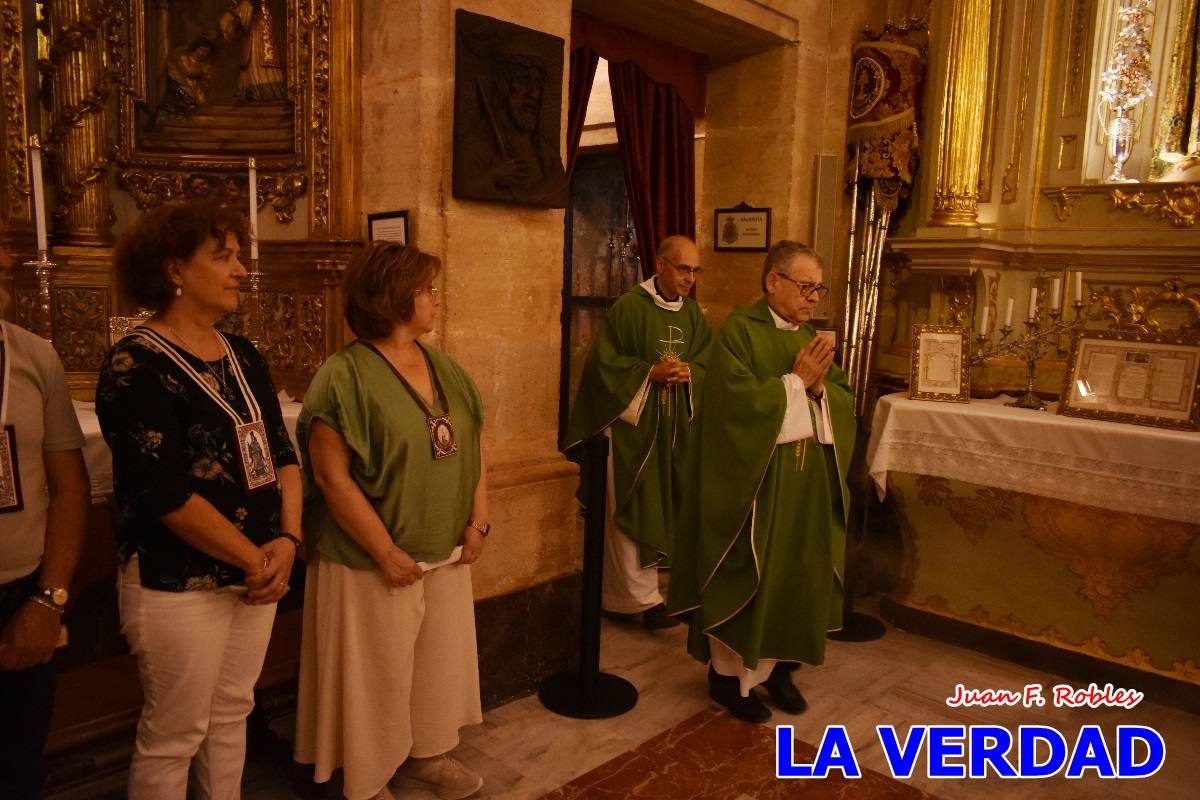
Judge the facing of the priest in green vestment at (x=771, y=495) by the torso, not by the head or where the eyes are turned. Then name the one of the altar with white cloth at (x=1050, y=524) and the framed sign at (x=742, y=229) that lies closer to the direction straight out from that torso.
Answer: the altar with white cloth

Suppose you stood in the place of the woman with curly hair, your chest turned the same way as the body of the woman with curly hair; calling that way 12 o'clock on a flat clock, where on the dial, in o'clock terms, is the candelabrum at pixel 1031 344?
The candelabrum is roughly at 10 o'clock from the woman with curly hair.

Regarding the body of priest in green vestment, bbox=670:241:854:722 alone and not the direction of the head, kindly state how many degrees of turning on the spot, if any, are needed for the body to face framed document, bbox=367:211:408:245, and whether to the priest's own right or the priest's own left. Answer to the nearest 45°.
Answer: approximately 135° to the priest's own right

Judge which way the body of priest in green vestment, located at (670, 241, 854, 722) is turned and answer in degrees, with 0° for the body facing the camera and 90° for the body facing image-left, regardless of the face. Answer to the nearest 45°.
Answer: approximately 315°

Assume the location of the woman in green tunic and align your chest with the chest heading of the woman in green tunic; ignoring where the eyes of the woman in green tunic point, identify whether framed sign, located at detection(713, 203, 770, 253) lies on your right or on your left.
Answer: on your left

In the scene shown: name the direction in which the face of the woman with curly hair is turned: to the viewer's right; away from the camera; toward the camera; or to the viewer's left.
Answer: to the viewer's right

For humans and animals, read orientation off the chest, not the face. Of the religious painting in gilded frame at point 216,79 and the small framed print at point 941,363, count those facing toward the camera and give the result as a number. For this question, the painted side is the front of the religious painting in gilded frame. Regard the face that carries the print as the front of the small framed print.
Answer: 2

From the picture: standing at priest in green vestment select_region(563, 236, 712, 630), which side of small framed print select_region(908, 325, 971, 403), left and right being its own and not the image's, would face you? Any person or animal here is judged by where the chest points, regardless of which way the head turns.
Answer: right

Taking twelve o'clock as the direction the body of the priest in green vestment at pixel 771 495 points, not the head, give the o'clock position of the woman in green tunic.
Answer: The woman in green tunic is roughly at 3 o'clock from the priest in green vestment.

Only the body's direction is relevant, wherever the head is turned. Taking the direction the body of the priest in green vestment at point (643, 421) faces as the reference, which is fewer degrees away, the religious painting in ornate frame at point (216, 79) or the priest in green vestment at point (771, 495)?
the priest in green vestment

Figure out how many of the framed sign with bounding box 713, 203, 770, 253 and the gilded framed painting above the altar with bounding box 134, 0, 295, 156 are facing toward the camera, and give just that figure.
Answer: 2

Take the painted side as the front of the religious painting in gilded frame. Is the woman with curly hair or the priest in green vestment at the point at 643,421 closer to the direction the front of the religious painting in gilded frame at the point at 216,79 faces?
the woman with curly hair
